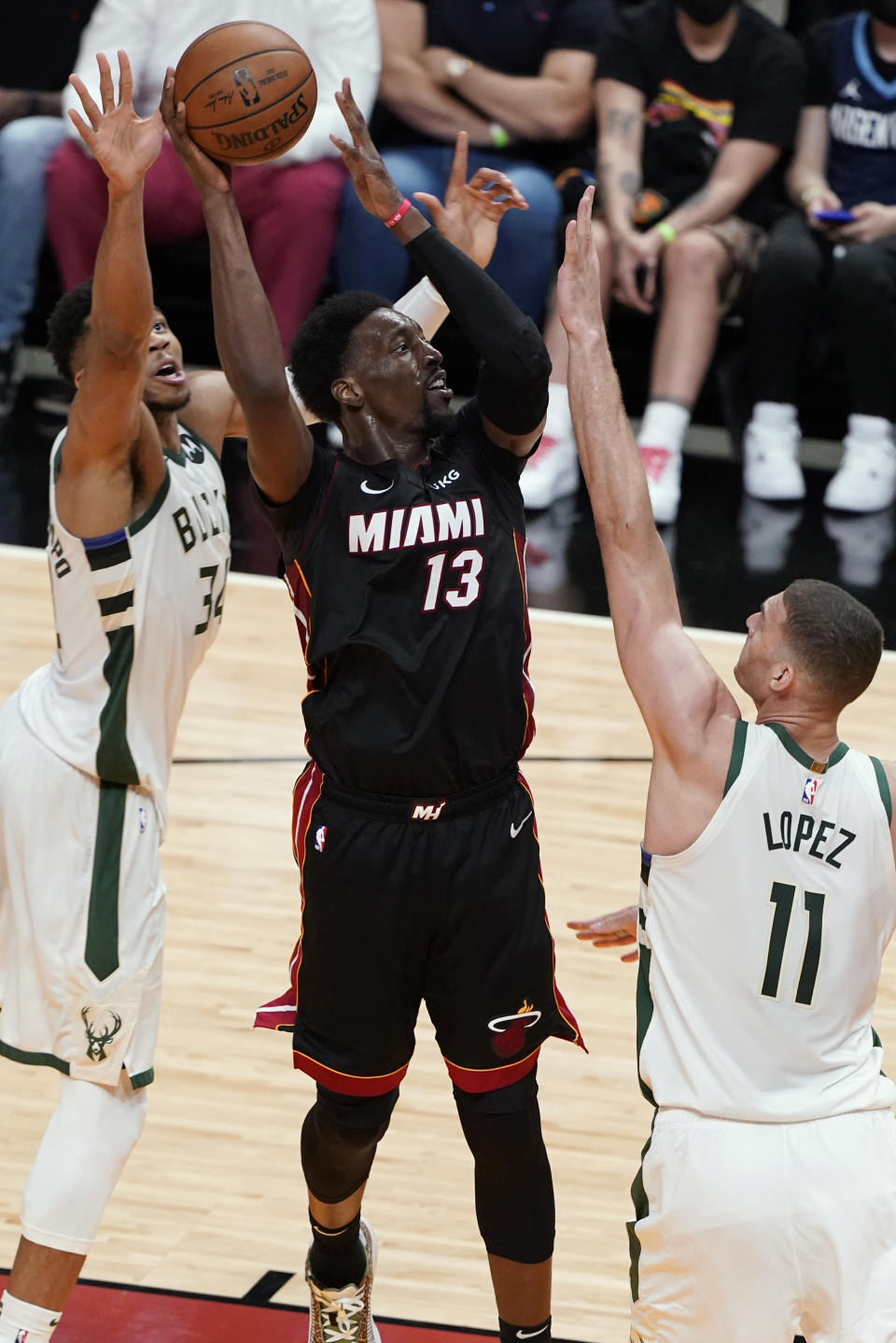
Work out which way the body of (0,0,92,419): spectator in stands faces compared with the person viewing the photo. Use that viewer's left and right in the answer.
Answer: facing the viewer

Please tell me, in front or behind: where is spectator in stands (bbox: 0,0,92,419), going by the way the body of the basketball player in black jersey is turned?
behind

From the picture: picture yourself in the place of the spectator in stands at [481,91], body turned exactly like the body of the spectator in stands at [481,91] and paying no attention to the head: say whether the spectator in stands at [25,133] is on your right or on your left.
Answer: on your right

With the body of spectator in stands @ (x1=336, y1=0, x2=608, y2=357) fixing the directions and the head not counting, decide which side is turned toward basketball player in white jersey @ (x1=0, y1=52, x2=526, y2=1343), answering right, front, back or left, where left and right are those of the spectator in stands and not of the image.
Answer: front

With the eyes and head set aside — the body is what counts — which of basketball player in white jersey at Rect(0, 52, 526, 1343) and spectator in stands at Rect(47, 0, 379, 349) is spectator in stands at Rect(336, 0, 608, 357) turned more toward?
the basketball player in white jersey

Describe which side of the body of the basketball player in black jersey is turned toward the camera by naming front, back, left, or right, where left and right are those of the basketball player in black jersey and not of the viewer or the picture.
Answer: front

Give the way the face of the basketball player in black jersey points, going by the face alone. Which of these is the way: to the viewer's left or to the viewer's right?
to the viewer's right

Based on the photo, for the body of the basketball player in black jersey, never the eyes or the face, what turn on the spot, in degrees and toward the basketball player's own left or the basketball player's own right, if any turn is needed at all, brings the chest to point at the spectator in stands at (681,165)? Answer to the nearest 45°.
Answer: approximately 180°

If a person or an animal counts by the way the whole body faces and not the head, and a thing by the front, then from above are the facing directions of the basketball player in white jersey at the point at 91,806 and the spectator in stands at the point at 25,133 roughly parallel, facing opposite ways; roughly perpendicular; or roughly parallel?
roughly perpendicular

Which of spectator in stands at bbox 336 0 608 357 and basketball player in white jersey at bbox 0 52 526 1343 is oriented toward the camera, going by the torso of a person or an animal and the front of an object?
the spectator in stands

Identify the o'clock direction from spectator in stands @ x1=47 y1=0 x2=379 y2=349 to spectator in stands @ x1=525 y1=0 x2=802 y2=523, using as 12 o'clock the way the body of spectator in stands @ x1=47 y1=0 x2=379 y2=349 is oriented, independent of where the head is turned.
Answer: spectator in stands @ x1=525 y1=0 x2=802 y2=523 is roughly at 9 o'clock from spectator in stands @ x1=47 y1=0 x2=379 y2=349.

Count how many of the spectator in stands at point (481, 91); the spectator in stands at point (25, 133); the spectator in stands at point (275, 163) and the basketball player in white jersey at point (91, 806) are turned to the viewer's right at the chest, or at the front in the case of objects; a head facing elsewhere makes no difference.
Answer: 1

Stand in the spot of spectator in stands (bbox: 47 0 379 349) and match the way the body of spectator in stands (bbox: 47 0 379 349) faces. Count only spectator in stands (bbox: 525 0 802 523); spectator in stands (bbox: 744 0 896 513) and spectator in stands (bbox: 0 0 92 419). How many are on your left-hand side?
2

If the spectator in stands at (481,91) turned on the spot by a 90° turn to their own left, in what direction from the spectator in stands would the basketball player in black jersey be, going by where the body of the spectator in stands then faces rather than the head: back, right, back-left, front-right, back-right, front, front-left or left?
right

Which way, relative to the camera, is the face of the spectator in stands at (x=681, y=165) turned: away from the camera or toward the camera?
toward the camera

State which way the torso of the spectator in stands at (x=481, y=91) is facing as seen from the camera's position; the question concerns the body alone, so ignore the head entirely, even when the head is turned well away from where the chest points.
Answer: toward the camera

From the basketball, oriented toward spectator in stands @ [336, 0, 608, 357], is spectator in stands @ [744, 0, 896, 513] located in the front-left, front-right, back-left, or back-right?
front-right

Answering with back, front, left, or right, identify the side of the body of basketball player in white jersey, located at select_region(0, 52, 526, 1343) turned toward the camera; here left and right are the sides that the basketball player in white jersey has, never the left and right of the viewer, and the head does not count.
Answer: right
